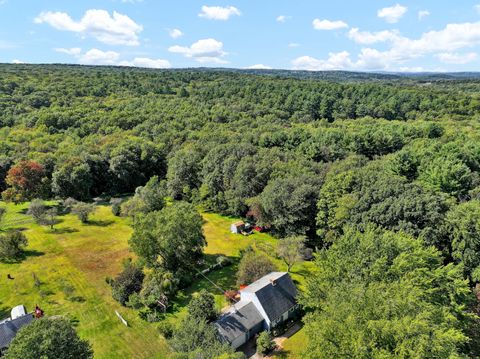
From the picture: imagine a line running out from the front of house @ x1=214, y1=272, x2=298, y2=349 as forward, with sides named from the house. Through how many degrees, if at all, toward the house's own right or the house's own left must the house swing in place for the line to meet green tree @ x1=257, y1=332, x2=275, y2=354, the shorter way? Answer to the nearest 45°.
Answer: approximately 45° to the house's own right

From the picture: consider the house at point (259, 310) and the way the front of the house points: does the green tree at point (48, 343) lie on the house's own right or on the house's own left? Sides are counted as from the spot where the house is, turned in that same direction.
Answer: on the house's own right

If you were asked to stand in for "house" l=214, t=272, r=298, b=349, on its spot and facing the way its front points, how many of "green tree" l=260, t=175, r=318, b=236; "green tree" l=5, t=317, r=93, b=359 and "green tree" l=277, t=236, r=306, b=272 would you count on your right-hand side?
1

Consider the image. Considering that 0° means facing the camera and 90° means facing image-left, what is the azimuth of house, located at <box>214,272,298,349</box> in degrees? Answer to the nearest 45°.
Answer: approximately 315°

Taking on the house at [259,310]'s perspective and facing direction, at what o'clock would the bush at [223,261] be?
The bush is roughly at 7 o'clock from the house.

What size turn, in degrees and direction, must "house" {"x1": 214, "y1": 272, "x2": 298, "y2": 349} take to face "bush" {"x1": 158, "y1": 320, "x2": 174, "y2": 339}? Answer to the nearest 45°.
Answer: approximately 135° to its right

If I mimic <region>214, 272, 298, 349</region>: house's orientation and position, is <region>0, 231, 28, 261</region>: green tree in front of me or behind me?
behind

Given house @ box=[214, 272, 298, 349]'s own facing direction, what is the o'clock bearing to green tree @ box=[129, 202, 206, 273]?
The green tree is roughly at 6 o'clock from the house.

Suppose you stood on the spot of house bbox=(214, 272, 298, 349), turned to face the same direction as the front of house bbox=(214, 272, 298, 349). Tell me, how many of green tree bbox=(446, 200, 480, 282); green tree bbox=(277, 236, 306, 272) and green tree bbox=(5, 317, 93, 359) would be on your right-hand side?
1

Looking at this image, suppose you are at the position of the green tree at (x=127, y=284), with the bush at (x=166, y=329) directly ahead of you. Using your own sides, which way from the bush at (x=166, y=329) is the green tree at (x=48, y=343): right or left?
right

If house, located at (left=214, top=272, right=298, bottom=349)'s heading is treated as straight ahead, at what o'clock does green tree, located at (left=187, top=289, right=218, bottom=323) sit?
The green tree is roughly at 4 o'clock from the house.
